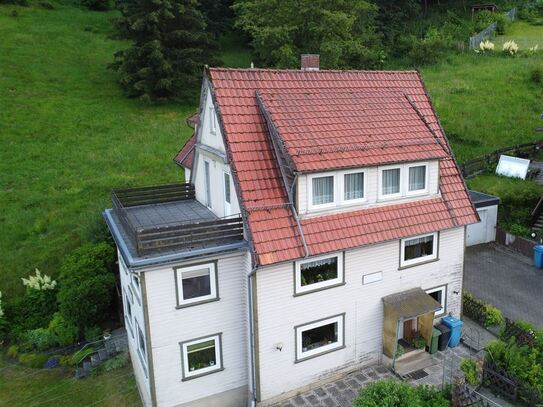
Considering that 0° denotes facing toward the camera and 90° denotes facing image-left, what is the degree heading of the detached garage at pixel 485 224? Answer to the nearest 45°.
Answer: approximately 0°

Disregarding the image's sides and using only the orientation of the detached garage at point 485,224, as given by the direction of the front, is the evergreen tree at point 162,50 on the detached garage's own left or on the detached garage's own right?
on the detached garage's own right

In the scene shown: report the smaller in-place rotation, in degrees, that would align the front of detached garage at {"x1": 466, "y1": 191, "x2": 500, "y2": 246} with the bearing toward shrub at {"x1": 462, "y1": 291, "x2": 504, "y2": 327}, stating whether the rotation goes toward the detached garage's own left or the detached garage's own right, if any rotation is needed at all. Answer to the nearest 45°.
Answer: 0° — it already faces it

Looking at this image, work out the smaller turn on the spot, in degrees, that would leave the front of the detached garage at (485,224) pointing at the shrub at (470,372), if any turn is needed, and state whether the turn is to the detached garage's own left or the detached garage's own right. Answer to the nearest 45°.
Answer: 0° — it already faces it

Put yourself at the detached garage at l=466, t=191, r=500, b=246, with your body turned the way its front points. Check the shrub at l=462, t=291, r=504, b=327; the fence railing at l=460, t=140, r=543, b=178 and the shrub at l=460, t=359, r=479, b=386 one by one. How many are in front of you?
2

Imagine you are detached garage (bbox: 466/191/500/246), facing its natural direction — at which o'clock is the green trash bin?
The green trash bin is roughly at 12 o'clock from the detached garage.

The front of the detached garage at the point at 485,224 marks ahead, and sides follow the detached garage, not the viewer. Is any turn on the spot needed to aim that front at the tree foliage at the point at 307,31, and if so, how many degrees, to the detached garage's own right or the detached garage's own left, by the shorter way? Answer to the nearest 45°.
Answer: approximately 135° to the detached garage's own right

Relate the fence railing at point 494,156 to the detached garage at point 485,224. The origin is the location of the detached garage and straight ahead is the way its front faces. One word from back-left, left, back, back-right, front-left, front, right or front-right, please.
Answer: back

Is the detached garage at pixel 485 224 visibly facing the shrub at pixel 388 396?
yes

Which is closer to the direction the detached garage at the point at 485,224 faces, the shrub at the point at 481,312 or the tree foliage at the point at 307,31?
the shrub

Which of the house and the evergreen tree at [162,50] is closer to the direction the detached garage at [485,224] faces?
the house

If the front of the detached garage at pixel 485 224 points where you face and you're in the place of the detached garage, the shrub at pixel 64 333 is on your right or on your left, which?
on your right

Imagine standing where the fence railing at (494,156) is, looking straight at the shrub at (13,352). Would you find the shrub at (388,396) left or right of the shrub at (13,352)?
left
